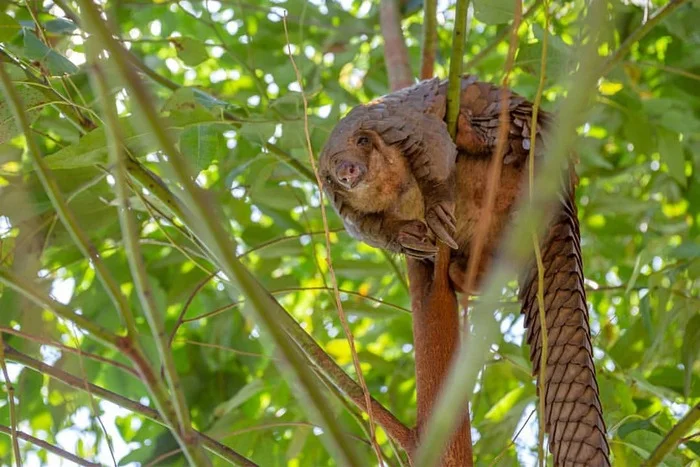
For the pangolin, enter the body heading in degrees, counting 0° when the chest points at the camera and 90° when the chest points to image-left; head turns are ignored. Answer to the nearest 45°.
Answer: approximately 45°
